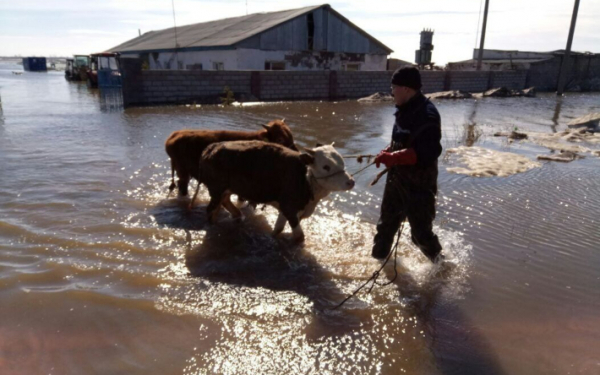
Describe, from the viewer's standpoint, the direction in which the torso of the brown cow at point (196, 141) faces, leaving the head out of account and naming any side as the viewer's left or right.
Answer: facing to the right of the viewer

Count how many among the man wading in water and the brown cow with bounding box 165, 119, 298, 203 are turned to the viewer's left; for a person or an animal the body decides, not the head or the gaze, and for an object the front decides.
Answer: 1

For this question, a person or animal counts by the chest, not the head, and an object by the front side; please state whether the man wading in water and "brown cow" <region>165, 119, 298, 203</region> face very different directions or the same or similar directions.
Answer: very different directions

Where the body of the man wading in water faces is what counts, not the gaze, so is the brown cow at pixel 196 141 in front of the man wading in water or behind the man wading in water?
in front

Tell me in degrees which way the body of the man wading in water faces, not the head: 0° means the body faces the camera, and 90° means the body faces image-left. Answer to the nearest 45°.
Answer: approximately 90°

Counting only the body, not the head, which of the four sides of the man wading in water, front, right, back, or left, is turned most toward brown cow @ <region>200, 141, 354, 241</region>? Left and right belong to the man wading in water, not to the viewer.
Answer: front

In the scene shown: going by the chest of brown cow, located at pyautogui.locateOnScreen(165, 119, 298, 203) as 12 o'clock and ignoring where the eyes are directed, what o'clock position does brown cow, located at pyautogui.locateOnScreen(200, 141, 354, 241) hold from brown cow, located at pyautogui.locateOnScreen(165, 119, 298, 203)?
brown cow, located at pyautogui.locateOnScreen(200, 141, 354, 241) is roughly at 2 o'clock from brown cow, located at pyautogui.locateOnScreen(165, 119, 298, 203).

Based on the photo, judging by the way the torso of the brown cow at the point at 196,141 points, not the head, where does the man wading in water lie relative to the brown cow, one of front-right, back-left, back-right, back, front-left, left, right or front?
front-right

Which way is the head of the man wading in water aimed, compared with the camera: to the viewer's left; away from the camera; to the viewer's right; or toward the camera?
to the viewer's left
